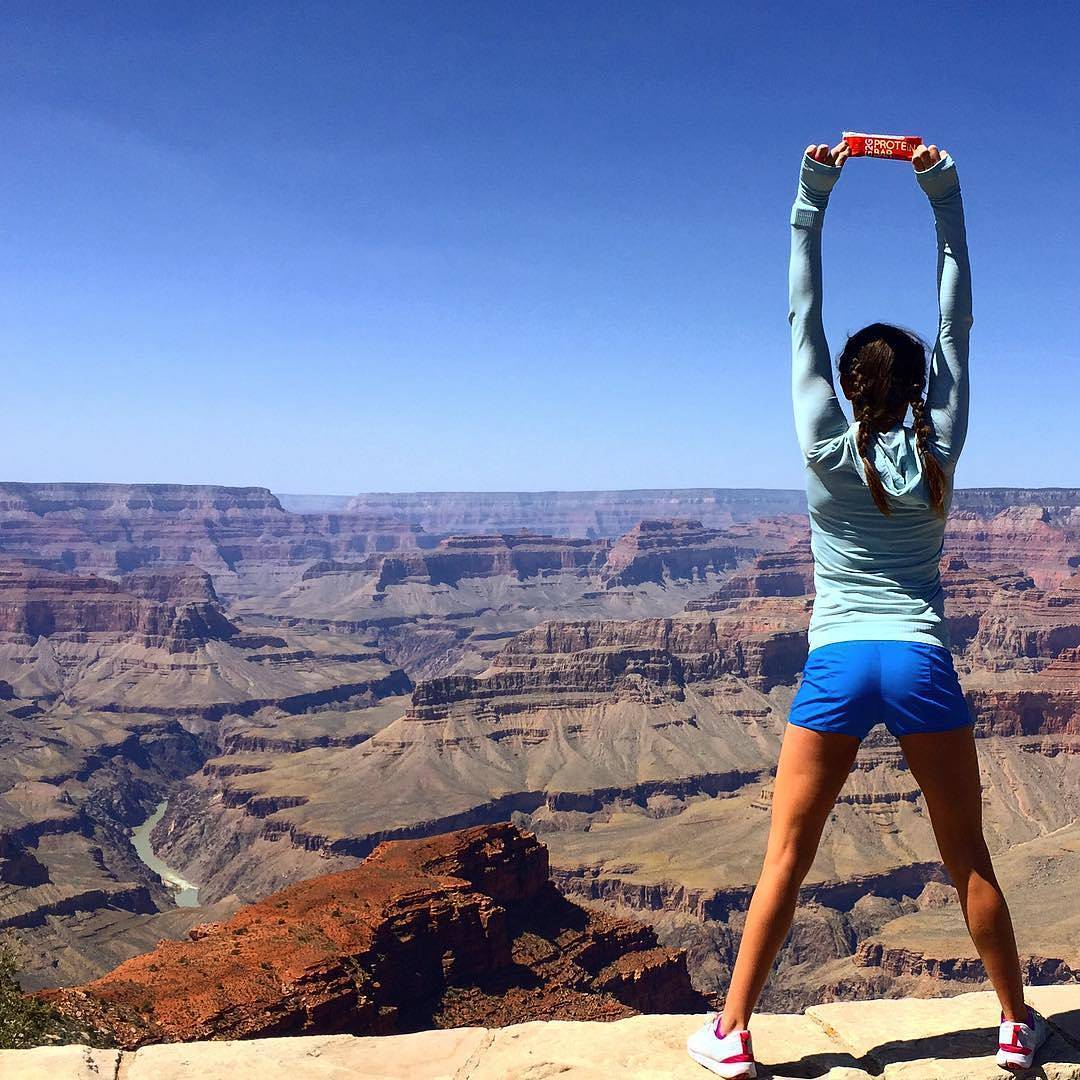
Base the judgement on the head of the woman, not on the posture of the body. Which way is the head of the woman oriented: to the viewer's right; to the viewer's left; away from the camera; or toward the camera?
away from the camera

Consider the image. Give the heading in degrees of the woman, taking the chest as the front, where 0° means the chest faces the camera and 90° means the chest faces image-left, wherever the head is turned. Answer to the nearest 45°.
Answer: approximately 180°
